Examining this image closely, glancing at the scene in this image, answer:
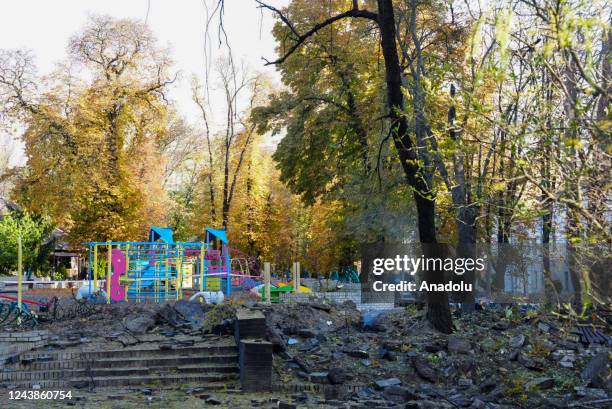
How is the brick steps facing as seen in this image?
toward the camera

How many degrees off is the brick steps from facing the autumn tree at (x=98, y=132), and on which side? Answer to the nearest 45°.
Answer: approximately 180°

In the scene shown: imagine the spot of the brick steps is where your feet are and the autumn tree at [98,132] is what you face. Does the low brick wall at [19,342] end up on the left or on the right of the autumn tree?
left
